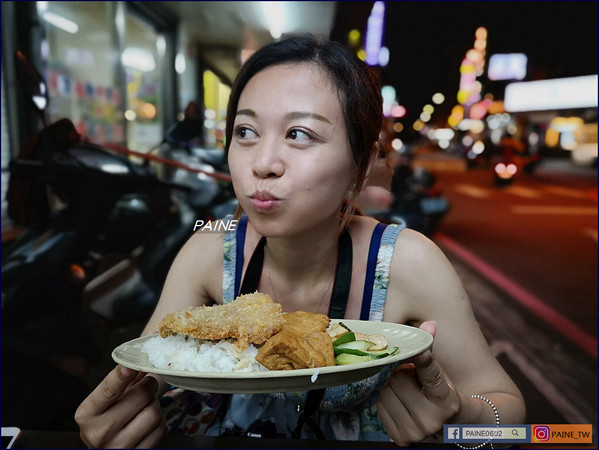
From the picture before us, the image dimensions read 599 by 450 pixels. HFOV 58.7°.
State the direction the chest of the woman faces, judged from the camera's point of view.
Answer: toward the camera

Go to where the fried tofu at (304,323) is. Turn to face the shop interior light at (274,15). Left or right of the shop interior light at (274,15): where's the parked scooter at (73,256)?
left

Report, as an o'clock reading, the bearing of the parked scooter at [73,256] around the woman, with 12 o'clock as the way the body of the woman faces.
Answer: The parked scooter is roughly at 4 o'clock from the woman.

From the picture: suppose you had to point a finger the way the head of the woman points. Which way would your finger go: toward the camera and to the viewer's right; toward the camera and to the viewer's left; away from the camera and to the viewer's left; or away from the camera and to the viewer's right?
toward the camera and to the viewer's left

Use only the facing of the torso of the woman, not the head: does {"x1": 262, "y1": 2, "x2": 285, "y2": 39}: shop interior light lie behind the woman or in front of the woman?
behind
